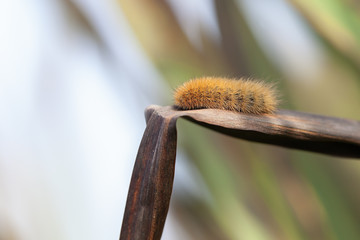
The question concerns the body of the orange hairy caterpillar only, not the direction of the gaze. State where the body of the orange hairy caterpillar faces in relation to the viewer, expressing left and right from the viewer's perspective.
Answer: facing to the left of the viewer
